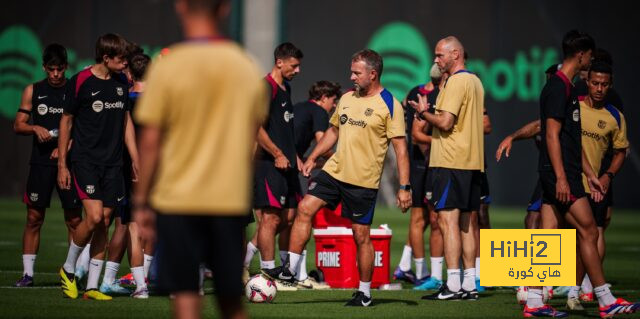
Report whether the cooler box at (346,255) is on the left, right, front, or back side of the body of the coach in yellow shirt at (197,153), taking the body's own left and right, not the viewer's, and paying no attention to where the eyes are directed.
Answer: front

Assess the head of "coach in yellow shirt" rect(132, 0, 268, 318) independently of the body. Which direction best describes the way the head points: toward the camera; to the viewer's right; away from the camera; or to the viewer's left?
away from the camera

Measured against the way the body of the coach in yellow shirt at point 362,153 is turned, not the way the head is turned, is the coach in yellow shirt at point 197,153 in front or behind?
in front

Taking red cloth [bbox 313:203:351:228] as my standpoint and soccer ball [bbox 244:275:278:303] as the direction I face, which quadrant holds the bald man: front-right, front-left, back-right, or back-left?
front-left

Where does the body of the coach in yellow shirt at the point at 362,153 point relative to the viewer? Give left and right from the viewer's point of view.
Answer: facing the viewer and to the left of the viewer

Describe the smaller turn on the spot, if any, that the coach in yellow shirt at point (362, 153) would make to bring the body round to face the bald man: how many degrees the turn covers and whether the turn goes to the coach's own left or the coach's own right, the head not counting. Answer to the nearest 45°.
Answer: approximately 135° to the coach's own left

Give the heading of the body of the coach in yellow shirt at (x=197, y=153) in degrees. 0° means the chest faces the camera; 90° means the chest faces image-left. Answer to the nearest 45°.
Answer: approximately 180°

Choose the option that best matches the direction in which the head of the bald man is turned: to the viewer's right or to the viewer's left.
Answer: to the viewer's left

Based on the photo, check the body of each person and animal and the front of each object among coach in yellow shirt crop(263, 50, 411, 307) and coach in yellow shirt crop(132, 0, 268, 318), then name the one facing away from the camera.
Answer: coach in yellow shirt crop(132, 0, 268, 318)

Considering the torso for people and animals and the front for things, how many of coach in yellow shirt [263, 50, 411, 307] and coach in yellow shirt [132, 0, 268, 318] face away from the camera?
1

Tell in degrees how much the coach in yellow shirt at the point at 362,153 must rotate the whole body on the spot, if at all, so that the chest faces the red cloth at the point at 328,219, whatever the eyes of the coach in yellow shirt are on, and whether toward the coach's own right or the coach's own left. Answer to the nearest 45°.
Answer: approximately 135° to the coach's own right

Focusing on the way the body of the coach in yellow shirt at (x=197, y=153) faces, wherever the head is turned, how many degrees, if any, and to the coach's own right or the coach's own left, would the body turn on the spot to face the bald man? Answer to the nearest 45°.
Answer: approximately 45° to the coach's own right
